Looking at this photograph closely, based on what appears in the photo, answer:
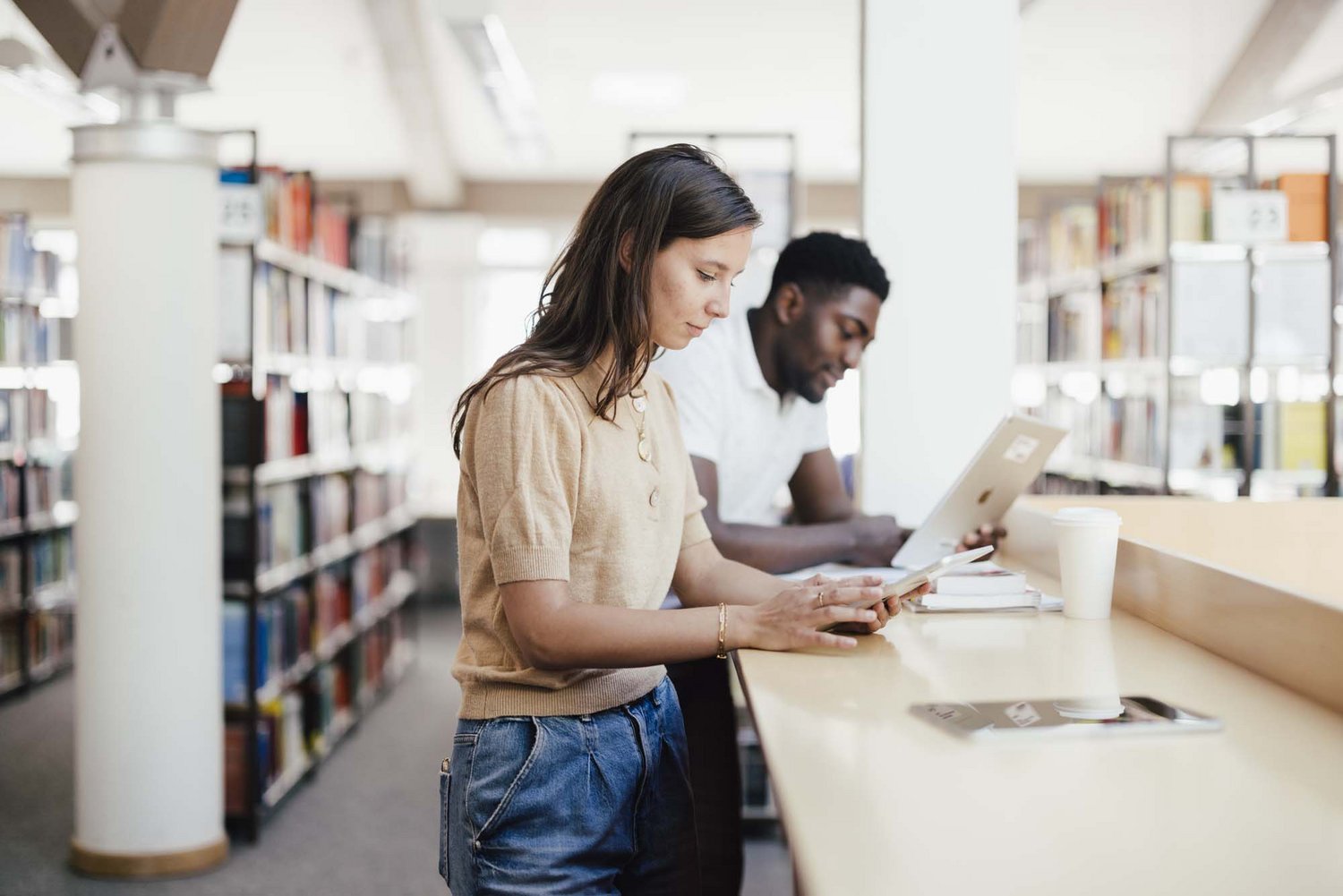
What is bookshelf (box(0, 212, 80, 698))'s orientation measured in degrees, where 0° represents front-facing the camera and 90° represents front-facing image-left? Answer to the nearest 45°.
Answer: approximately 315°

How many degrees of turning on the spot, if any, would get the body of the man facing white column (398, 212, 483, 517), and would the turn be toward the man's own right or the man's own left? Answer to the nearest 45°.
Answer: approximately 135° to the man's own left

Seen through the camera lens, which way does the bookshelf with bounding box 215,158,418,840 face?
facing to the right of the viewer

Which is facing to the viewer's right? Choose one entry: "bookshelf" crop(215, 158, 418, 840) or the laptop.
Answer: the bookshelf

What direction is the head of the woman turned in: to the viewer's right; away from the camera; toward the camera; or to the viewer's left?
to the viewer's right

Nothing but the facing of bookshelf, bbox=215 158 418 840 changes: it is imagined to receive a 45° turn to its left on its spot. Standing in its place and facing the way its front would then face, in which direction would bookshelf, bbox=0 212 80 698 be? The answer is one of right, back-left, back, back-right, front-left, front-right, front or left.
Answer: left

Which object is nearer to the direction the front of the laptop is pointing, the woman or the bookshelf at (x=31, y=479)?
the bookshelf

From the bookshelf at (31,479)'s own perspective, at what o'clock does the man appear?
The man is roughly at 1 o'clock from the bookshelf.

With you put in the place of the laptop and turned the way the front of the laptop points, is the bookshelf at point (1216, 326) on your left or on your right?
on your right

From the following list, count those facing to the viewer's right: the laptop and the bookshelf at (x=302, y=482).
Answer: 1

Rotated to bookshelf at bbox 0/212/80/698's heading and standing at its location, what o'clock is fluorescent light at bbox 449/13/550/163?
The fluorescent light is roughly at 10 o'clock from the bookshelf.

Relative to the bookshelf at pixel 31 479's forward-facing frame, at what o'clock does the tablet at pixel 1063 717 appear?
The tablet is roughly at 1 o'clock from the bookshelf.

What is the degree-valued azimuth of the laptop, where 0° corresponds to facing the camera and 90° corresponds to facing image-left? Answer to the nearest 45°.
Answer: approximately 135°

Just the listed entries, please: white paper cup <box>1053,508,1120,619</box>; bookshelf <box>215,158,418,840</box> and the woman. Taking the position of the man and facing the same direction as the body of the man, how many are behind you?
1

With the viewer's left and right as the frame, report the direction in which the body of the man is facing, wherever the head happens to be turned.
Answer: facing the viewer and to the right of the viewer
